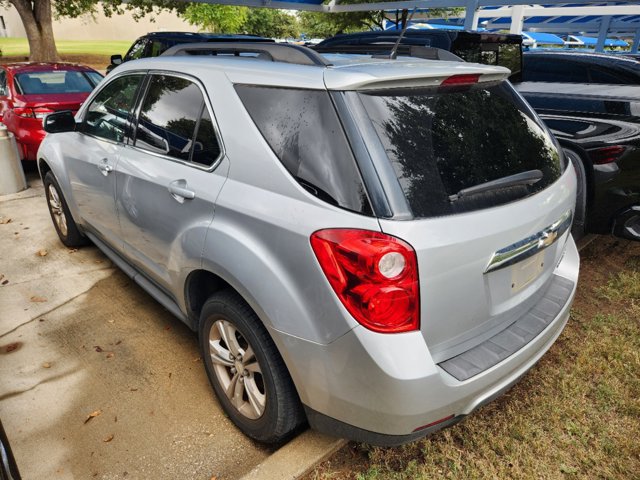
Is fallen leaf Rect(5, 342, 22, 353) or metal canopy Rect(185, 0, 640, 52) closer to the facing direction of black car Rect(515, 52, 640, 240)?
the metal canopy

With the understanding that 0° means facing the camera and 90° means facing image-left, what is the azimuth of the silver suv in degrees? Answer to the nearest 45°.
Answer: approximately 135°

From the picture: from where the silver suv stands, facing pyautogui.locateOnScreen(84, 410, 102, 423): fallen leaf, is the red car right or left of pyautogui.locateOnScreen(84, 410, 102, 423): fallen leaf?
right

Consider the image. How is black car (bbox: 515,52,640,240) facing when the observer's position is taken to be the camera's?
facing away from the viewer and to the left of the viewer

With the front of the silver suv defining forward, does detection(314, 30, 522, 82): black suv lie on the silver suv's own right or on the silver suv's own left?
on the silver suv's own right

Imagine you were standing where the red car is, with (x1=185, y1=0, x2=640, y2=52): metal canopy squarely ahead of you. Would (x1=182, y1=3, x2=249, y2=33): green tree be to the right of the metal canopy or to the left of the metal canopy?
left

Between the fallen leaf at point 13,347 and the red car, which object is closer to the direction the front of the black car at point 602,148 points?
the red car

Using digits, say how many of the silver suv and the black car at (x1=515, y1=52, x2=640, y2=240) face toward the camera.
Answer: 0

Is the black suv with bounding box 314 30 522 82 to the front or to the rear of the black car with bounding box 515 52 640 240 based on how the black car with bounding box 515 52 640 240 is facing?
to the front

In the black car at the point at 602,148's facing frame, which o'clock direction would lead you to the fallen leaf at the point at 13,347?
The fallen leaf is roughly at 9 o'clock from the black car.

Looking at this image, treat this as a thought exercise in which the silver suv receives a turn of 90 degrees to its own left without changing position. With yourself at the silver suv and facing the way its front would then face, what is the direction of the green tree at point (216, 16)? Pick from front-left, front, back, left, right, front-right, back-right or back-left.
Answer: back-right
